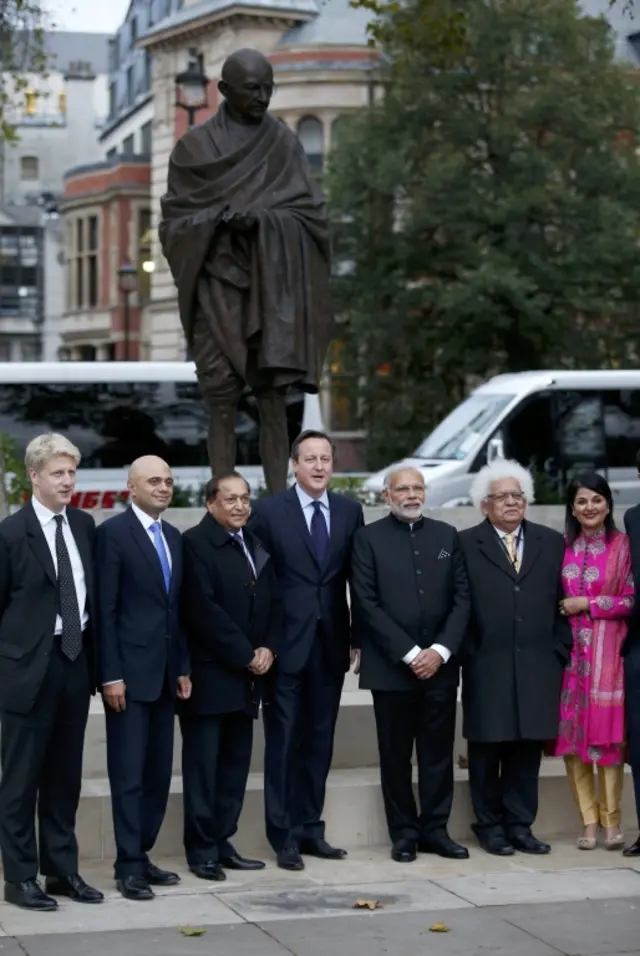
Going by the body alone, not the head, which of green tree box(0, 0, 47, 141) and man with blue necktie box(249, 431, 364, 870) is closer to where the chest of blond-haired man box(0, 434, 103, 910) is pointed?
the man with blue necktie

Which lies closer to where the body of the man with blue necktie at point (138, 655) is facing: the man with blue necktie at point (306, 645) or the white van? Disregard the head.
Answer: the man with blue necktie

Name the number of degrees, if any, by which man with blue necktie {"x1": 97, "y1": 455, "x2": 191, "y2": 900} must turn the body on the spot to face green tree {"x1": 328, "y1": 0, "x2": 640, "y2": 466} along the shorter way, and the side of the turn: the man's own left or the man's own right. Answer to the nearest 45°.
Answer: approximately 135° to the man's own left

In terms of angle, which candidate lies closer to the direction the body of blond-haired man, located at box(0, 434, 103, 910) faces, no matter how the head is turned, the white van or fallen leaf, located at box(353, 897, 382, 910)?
the fallen leaf

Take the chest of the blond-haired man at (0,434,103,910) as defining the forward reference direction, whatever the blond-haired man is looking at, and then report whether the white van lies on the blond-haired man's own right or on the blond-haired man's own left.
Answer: on the blond-haired man's own left

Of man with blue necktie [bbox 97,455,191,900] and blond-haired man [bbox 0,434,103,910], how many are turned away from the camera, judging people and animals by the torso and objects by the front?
0

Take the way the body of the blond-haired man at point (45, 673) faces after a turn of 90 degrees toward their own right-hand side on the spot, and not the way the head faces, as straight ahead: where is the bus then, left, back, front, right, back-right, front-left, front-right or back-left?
back-right

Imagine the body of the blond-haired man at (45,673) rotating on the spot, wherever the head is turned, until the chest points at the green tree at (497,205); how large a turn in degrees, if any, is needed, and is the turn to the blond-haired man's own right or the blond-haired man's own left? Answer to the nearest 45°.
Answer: approximately 135° to the blond-haired man's own left

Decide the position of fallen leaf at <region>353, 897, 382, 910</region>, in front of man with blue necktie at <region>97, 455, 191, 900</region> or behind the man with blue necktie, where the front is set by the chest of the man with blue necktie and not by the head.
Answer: in front

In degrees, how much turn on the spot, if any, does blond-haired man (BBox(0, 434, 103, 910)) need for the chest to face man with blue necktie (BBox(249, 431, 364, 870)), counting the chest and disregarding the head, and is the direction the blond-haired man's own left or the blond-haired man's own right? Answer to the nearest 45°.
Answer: approximately 90° to the blond-haired man's own left

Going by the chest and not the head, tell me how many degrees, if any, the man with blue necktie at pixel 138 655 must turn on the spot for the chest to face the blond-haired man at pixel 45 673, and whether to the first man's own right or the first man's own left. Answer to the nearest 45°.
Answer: approximately 90° to the first man's own right
